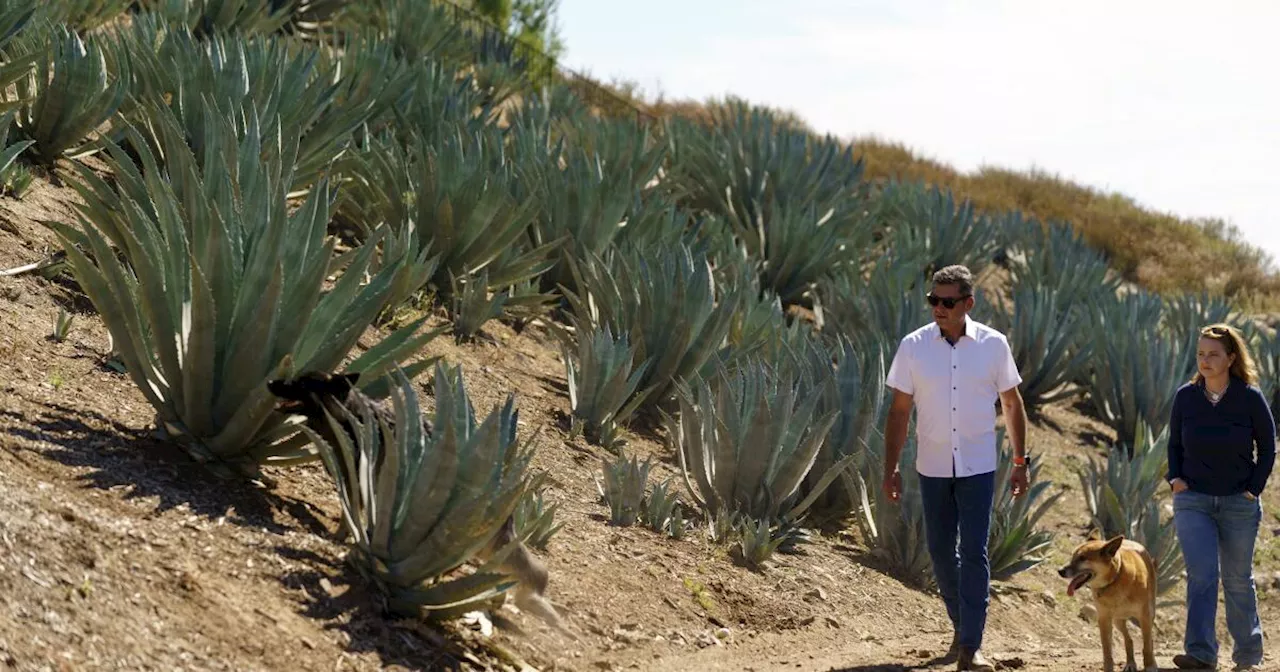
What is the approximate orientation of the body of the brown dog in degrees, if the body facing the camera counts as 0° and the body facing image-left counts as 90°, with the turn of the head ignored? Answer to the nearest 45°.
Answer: approximately 45°

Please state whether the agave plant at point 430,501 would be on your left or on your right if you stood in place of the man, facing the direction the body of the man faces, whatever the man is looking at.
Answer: on your right

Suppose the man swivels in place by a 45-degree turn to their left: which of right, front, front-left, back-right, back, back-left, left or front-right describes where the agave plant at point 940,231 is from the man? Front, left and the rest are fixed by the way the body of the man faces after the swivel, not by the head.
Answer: back-left

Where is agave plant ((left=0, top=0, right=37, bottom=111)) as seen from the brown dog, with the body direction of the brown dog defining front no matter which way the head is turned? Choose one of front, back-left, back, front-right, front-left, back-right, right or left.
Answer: front-right

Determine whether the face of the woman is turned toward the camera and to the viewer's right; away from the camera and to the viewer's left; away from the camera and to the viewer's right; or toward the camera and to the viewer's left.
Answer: toward the camera and to the viewer's left

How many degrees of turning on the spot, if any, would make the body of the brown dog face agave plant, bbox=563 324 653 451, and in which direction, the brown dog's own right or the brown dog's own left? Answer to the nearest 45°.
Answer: approximately 90° to the brown dog's own right

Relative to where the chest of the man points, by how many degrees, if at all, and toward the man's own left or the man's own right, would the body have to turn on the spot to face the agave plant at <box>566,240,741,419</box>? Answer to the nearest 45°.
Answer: approximately 135° to the man's own right

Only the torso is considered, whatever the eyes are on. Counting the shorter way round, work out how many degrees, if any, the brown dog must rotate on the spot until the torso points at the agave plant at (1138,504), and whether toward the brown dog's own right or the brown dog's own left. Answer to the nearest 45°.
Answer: approximately 135° to the brown dog's own right

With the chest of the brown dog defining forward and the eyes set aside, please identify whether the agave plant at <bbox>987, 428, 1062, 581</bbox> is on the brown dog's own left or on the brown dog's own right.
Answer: on the brown dog's own right

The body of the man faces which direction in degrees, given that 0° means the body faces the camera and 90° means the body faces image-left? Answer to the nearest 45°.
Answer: approximately 0°

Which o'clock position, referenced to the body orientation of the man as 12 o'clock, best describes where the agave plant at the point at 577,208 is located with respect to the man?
The agave plant is roughly at 5 o'clock from the man.

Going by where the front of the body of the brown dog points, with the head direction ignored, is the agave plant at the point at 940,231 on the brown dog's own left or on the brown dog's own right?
on the brown dog's own right

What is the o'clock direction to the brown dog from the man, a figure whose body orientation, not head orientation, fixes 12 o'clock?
The brown dog is roughly at 9 o'clock from the man.
